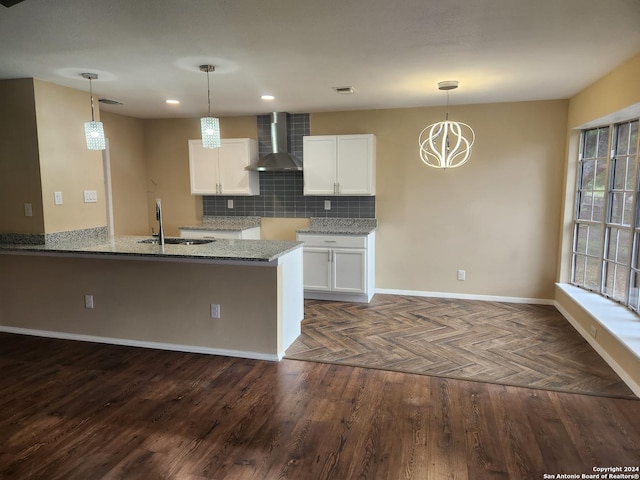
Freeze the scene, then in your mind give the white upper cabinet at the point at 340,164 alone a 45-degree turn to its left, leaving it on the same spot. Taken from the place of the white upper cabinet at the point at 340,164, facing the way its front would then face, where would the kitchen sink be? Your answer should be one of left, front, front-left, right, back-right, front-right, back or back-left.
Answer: right

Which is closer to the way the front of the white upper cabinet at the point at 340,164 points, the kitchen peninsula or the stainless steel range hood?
the kitchen peninsula

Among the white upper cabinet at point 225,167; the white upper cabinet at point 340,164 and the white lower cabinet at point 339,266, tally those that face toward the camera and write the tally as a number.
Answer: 3

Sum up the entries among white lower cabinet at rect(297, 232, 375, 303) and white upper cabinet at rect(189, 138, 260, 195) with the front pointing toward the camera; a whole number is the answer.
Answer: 2

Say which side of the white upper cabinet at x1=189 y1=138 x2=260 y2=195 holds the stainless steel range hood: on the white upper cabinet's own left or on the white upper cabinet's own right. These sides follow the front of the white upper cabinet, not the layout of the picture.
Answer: on the white upper cabinet's own left

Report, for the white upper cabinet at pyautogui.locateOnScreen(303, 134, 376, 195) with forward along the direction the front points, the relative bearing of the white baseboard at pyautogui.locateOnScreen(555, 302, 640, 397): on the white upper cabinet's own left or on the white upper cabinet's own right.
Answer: on the white upper cabinet's own left

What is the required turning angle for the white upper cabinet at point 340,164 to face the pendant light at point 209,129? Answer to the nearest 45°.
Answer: approximately 45° to its right

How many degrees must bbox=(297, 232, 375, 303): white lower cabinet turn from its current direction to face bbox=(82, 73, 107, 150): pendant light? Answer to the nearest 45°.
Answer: approximately 45° to its right

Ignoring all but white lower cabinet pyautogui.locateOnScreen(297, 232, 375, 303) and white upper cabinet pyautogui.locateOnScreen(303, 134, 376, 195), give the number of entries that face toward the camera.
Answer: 2

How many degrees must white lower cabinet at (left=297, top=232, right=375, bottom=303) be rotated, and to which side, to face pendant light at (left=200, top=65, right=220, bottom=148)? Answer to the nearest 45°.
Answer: approximately 45° to its right

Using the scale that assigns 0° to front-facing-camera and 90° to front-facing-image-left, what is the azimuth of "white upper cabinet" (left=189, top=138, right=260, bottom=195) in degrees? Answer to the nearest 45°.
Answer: approximately 0°

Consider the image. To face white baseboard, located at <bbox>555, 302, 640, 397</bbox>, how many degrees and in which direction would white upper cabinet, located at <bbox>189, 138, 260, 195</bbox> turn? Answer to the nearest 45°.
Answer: approximately 45° to its left

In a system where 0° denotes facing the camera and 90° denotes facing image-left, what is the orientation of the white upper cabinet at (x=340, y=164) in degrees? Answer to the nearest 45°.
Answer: approximately 0°
